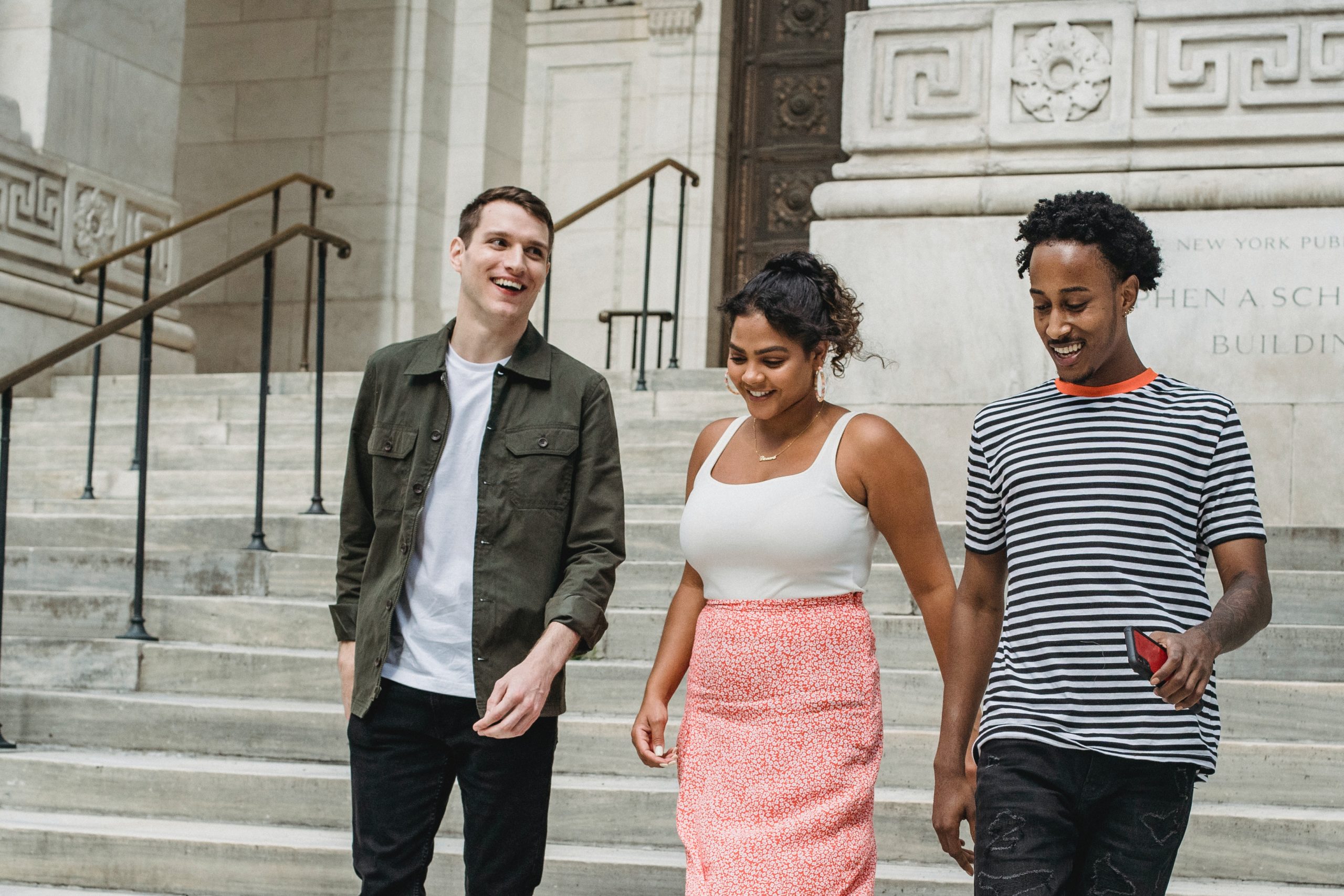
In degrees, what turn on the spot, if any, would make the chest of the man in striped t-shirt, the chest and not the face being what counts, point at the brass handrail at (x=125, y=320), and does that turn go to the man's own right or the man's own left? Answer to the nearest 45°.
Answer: approximately 135° to the man's own right

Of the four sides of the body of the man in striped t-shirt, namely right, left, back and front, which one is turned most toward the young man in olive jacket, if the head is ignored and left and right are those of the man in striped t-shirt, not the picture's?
right

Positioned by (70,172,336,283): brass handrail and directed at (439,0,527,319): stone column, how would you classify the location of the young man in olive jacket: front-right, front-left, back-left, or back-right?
back-right

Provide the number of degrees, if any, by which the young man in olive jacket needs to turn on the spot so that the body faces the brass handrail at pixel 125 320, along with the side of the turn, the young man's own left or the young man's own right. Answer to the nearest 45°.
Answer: approximately 135° to the young man's own right

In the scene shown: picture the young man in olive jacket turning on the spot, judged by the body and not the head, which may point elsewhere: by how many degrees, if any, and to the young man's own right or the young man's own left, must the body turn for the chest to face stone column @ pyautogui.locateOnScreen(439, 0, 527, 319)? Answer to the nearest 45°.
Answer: approximately 180°

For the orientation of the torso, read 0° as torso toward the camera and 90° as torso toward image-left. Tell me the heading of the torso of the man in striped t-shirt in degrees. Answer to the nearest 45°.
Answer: approximately 0°

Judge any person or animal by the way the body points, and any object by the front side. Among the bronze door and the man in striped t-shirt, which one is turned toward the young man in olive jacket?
the bronze door

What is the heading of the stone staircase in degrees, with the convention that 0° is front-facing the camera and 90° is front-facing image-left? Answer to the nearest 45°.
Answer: approximately 0°

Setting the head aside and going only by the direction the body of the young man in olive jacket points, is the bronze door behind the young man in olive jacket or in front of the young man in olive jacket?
behind
